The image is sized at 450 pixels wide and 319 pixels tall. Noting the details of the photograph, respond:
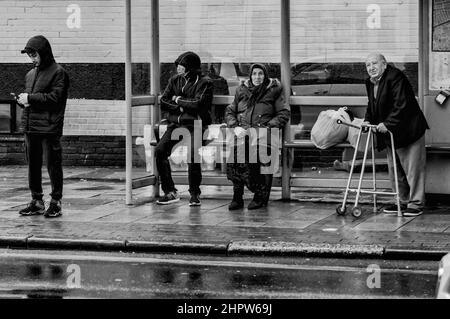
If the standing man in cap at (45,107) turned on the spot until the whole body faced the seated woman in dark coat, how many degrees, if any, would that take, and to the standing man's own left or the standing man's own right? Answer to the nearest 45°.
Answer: approximately 135° to the standing man's own left

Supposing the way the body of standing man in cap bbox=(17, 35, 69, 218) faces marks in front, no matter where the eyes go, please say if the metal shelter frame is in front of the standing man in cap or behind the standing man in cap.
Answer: behind

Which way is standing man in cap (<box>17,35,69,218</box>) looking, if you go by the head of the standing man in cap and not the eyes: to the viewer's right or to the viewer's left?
to the viewer's left

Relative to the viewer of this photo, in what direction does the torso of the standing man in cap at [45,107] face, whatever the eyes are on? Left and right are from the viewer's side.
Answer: facing the viewer and to the left of the viewer

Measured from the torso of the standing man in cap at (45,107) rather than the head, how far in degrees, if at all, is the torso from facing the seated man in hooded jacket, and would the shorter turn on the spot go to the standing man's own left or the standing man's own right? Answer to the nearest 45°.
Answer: approximately 180°

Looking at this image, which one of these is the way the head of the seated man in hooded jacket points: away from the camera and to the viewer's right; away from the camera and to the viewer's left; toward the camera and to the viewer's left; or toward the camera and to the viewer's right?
toward the camera and to the viewer's left
